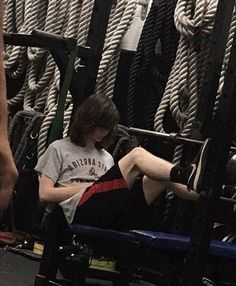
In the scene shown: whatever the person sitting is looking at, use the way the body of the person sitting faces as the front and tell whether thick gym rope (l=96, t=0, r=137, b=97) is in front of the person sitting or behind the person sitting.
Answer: behind

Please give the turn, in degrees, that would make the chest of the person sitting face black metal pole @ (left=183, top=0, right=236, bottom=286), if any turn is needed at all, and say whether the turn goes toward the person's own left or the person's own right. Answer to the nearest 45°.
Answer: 0° — they already face it

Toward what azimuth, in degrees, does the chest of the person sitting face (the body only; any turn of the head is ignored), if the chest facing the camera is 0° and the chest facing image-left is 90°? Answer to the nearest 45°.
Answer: approximately 315°

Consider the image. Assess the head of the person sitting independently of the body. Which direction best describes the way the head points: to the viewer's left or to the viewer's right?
to the viewer's right

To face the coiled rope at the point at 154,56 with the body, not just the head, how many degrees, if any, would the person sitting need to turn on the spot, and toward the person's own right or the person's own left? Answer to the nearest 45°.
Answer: approximately 135° to the person's own left
